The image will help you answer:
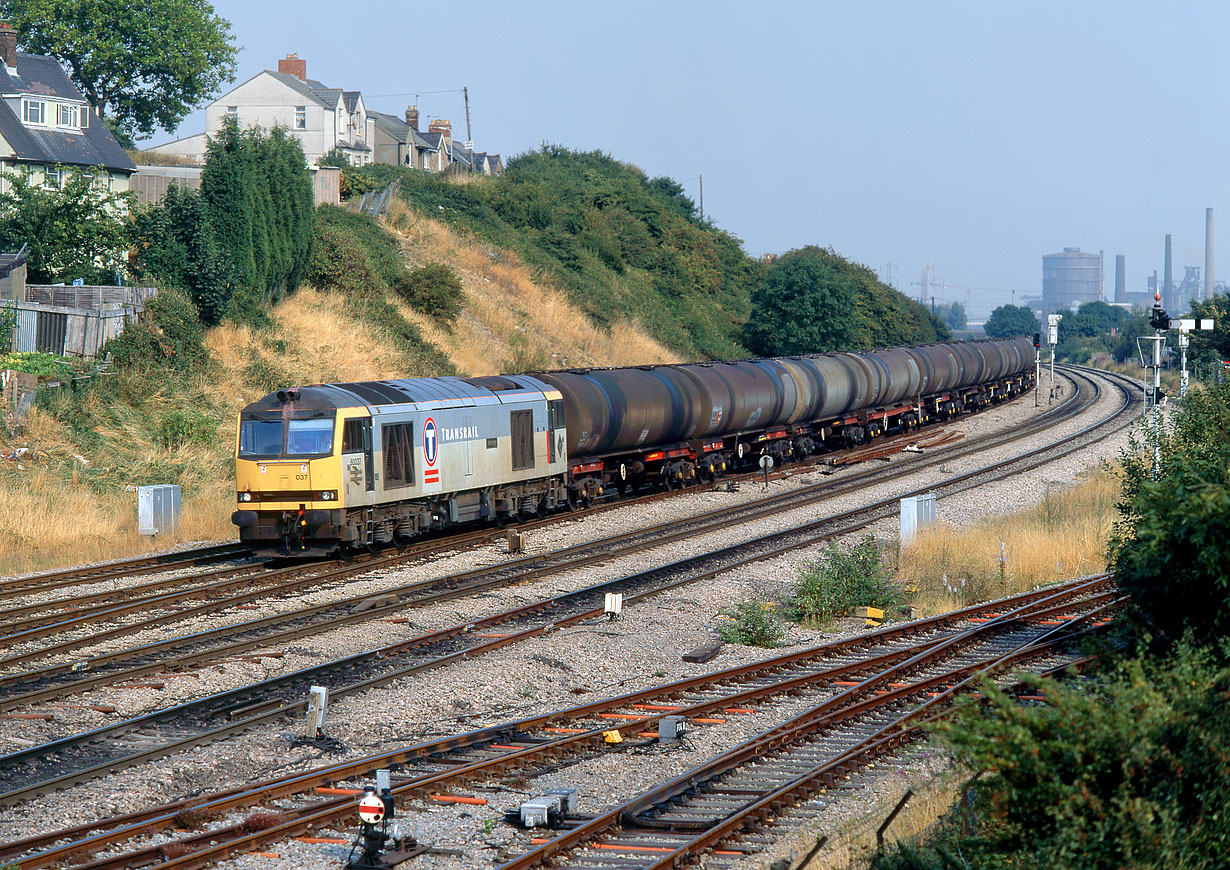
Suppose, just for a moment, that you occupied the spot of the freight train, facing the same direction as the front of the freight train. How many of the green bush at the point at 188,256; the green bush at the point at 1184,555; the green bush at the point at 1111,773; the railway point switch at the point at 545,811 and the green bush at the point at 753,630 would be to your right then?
1

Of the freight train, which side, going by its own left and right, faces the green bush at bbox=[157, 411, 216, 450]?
front

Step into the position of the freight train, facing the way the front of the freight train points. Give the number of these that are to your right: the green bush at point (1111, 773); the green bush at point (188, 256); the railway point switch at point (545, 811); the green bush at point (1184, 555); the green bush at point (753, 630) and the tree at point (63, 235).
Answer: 2

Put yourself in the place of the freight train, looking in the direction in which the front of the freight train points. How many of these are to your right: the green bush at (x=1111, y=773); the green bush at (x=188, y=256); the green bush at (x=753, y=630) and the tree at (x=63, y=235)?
2

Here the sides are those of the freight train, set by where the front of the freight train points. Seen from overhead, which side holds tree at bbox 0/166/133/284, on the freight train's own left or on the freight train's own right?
on the freight train's own right

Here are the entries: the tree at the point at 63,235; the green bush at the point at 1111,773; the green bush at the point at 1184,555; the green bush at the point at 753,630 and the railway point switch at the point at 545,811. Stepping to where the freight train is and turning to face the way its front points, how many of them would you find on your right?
1

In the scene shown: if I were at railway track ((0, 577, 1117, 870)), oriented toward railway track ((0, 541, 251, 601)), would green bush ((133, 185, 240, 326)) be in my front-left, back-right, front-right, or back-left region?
front-right

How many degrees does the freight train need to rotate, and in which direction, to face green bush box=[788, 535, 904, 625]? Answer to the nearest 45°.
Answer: approximately 90° to its left

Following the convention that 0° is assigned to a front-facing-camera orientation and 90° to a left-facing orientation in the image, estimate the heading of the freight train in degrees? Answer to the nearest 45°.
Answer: approximately 45°

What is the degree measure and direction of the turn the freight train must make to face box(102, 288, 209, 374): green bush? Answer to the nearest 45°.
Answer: approximately 90° to its right

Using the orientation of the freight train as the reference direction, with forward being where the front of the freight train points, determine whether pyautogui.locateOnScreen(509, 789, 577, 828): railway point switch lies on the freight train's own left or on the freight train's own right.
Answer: on the freight train's own left
